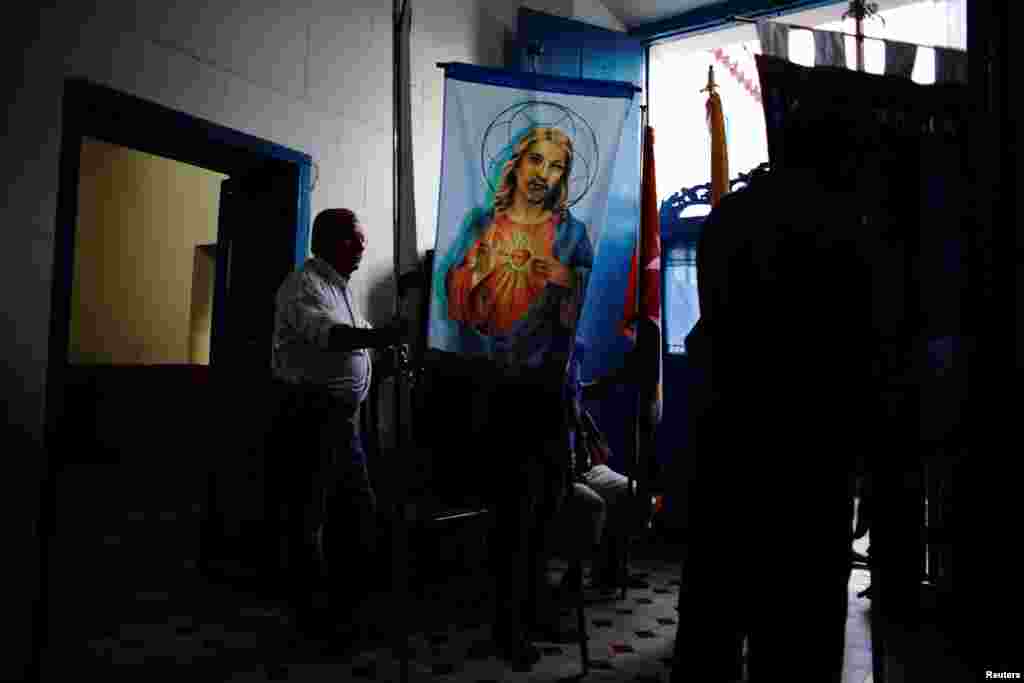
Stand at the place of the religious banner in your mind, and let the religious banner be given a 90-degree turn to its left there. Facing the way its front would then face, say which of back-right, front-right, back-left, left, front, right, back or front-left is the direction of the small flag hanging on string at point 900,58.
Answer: front

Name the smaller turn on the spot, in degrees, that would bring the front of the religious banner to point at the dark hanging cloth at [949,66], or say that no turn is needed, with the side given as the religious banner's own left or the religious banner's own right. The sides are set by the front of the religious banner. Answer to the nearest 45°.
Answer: approximately 90° to the religious banner's own left

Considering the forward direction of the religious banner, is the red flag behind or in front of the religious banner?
behind

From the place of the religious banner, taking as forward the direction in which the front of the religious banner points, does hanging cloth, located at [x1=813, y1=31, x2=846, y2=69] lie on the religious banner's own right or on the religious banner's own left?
on the religious banner's own left

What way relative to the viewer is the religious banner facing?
toward the camera

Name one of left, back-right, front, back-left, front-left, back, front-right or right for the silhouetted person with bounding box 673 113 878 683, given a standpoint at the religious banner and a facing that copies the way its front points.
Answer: front-left

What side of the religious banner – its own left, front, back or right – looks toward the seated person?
back

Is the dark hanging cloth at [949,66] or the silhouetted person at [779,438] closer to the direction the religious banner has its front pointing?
the silhouetted person

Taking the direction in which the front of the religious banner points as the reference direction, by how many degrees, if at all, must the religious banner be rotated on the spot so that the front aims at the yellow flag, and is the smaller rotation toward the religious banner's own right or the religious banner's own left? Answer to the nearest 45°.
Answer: approximately 135° to the religious banner's own left

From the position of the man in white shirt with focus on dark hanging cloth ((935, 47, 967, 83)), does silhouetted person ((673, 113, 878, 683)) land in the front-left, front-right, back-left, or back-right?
front-right
